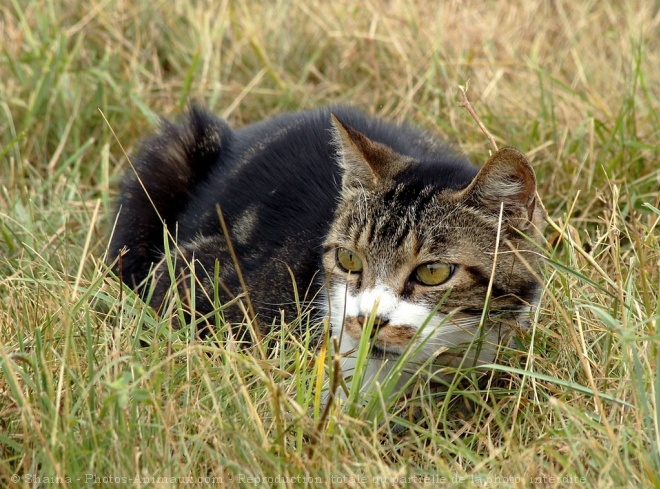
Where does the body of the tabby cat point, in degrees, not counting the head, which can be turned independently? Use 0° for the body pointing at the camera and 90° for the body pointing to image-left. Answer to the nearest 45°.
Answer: approximately 315°
